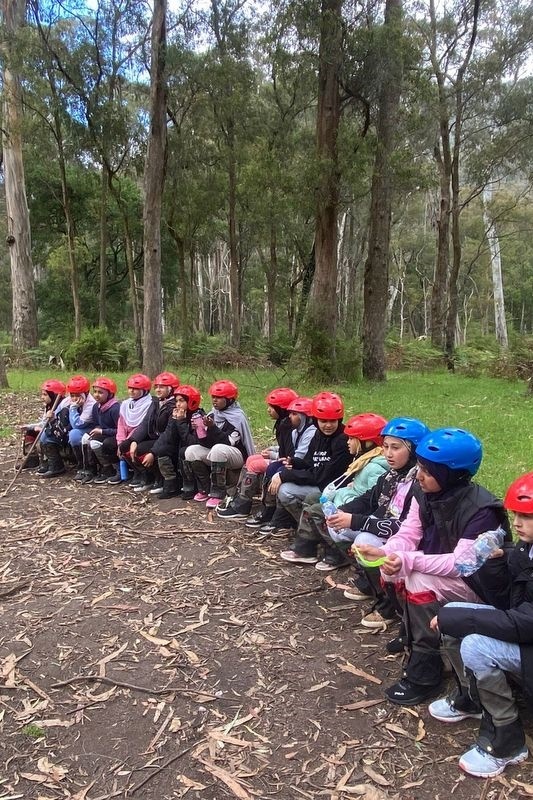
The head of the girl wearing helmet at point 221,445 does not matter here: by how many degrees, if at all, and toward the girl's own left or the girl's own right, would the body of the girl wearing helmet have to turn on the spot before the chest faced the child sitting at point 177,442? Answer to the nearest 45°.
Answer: approximately 90° to the girl's own right

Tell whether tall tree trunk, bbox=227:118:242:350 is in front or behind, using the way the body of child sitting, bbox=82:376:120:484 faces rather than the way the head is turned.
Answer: behind

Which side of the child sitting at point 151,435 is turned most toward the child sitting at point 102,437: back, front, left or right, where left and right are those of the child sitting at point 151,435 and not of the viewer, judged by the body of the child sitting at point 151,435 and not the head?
right

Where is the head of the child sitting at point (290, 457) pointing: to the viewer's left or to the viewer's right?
to the viewer's left

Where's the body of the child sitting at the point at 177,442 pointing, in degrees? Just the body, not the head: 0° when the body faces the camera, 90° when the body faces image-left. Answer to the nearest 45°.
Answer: approximately 45°

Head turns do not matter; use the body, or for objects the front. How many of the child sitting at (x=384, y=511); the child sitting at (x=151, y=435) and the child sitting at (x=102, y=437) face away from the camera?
0

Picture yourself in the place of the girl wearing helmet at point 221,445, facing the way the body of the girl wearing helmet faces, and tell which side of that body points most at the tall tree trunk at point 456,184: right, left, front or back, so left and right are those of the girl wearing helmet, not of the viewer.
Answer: back

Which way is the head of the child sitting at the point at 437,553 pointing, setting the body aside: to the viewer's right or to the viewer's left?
to the viewer's left

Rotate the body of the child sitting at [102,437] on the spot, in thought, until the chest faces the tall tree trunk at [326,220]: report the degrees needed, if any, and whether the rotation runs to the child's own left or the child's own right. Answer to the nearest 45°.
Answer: approximately 180°

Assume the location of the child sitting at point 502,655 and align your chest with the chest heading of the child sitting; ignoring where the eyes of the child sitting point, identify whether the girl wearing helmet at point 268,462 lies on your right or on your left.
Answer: on your right

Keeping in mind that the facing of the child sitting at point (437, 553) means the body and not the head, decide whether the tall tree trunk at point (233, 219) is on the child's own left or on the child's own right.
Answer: on the child's own right

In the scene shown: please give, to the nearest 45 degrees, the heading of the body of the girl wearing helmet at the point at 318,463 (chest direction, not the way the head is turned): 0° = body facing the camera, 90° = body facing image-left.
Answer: approximately 45°

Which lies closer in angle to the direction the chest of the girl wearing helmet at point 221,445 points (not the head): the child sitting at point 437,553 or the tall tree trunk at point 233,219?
the child sitting

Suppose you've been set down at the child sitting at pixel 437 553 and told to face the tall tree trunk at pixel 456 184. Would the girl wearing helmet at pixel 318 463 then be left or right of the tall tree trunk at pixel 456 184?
left

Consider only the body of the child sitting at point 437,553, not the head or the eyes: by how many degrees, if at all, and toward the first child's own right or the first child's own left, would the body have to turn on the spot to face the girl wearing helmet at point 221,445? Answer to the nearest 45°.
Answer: approximately 90° to the first child's own right

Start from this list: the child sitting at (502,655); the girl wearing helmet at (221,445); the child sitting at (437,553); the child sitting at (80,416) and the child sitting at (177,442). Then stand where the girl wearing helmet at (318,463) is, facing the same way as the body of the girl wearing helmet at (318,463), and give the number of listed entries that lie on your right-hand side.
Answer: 3

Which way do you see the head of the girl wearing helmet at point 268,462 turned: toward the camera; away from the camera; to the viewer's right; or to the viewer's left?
to the viewer's left

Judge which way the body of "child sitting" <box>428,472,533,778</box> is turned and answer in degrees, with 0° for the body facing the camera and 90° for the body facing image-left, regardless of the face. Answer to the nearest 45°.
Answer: approximately 45°
